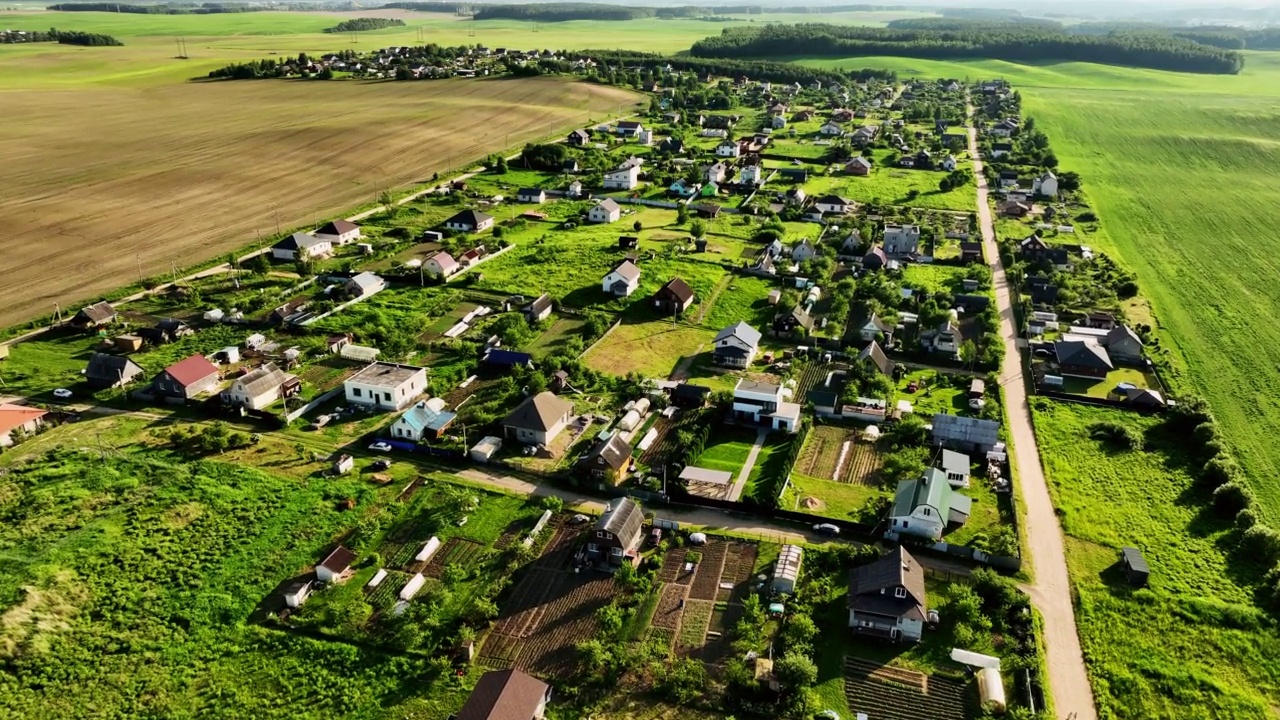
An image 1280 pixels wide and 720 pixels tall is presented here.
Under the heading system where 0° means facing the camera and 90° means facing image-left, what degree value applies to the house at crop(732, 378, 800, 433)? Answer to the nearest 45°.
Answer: approximately 0°

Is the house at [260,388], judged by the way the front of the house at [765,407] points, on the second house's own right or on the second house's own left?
on the second house's own right

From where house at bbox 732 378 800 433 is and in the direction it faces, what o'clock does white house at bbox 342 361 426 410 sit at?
The white house is roughly at 3 o'clock from the house.

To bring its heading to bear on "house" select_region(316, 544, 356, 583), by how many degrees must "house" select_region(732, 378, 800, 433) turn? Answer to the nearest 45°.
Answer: approximately 45° to its right

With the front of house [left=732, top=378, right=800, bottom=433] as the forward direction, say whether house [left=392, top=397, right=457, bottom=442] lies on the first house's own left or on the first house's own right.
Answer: on the first house's own right

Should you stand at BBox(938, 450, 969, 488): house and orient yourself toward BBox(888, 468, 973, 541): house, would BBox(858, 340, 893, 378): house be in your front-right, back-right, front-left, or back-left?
back-right

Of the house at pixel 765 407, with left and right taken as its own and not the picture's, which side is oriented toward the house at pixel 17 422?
right

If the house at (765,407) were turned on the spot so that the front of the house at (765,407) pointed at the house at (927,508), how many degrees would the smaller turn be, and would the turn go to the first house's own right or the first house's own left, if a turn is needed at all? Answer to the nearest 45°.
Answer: approximately 45° to the first house's own left

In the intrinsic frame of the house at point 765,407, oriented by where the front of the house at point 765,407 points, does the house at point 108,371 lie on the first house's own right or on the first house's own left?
on the first house's own right

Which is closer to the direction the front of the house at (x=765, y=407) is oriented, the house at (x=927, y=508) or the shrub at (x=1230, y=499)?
the house

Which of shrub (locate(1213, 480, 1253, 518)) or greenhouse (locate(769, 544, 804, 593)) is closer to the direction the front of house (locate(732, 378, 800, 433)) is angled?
the greenhouse

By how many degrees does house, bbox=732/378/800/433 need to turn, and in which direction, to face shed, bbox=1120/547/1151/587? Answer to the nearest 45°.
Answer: approximately 45° to its left

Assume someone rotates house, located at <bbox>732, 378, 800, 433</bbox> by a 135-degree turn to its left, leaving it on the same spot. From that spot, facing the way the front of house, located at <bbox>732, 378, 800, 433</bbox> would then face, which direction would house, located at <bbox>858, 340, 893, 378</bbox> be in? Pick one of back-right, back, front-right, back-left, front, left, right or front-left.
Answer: front

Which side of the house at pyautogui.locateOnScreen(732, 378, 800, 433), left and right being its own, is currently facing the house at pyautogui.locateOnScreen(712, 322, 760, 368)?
back
